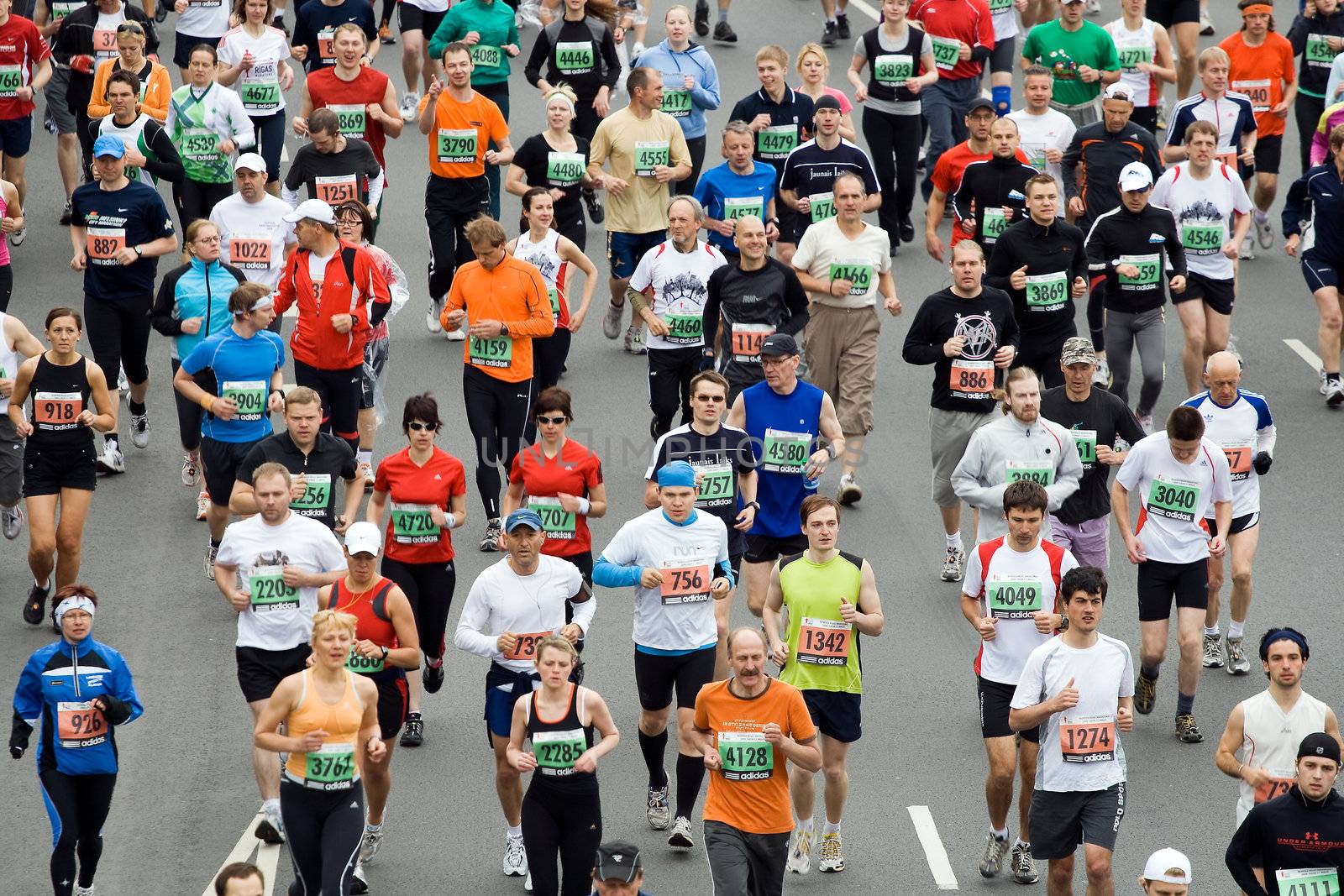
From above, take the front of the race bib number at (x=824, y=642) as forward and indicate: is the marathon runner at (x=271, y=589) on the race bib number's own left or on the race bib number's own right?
on the race bib number's own right

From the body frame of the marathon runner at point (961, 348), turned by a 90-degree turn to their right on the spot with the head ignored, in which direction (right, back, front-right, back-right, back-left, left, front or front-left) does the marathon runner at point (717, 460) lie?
front-left

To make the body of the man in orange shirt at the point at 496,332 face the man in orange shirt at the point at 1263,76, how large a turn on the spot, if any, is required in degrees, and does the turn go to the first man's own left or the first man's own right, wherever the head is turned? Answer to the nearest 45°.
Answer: approximately 135° to the first man's own left

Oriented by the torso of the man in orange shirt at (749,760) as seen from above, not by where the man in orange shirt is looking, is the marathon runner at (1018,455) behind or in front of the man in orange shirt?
behind

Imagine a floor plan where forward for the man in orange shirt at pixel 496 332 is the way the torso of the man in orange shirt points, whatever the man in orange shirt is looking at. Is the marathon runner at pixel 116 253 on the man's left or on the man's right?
on the man's right

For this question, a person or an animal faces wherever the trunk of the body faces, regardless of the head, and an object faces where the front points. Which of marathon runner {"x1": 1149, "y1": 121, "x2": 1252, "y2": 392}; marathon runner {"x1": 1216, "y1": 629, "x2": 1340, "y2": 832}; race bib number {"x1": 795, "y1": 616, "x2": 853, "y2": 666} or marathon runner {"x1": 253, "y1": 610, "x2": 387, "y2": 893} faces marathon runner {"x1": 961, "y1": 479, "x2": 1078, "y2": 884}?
marathon runner {"x1": 1149, "y1": 121, "x2": 1252, "y2": 392}

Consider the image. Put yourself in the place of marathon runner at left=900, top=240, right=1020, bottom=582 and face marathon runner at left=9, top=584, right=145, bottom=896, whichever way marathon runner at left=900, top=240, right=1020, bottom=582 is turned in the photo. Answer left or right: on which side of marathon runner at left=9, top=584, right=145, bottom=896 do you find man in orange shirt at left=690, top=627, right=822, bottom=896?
left

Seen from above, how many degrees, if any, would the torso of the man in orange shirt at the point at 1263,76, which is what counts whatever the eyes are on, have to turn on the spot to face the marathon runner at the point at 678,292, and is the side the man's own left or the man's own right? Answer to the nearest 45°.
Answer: approximately 45° to the man's own right

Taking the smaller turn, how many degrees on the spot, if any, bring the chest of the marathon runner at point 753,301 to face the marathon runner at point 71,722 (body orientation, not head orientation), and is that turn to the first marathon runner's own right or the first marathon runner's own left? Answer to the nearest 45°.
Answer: approximately 45° to the first marathon runner's own right

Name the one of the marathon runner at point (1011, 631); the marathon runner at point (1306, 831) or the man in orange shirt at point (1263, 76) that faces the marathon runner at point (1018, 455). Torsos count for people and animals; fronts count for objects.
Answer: the man in orange shirt
